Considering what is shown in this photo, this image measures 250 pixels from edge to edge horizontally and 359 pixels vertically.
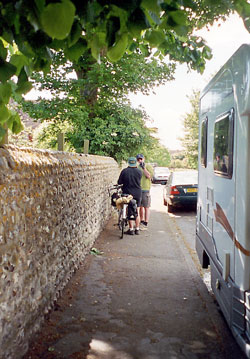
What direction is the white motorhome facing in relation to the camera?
away from the camera

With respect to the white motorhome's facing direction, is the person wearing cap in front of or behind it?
in front

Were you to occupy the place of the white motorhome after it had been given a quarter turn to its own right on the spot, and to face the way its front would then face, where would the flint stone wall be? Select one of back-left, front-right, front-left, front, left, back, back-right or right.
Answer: back
